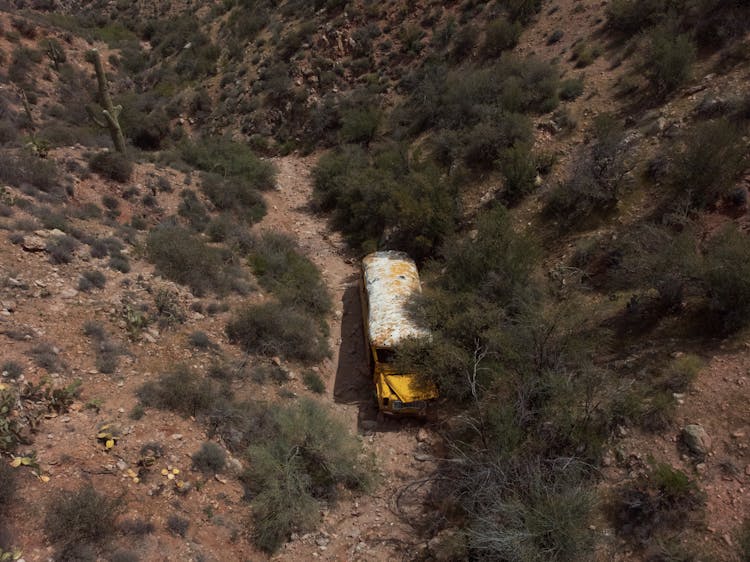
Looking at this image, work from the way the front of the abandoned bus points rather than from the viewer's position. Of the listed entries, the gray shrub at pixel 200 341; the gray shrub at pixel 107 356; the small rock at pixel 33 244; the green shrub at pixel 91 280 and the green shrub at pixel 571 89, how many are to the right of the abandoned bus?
4

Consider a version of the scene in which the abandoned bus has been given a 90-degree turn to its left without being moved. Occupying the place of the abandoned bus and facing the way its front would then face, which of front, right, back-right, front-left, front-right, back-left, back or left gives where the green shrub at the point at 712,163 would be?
front

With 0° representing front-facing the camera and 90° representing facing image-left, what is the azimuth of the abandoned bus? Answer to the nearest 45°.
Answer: approximately 0°

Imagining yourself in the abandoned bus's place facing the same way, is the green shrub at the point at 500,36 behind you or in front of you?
behind

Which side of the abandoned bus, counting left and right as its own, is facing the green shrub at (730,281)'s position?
left

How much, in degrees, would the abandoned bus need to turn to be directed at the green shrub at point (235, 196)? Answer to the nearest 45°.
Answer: approximately 135° to its right

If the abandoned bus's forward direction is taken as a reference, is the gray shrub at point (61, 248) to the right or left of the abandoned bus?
on its right

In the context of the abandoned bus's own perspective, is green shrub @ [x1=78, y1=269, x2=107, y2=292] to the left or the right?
on its right

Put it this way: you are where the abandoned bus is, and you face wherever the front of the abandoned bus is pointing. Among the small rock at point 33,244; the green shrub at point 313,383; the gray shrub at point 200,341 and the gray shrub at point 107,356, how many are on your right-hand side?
4

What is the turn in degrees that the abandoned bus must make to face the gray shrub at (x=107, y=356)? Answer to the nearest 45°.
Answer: approximately 90° to its right

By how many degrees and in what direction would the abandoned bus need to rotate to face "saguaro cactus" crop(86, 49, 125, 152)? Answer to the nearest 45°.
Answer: approximately 135° to its right
